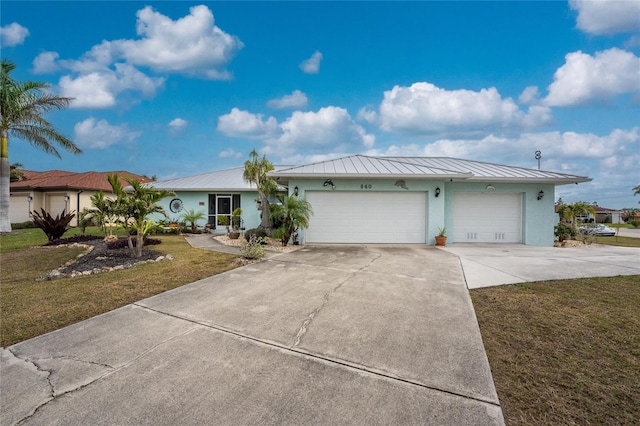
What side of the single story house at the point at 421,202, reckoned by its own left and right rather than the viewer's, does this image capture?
front

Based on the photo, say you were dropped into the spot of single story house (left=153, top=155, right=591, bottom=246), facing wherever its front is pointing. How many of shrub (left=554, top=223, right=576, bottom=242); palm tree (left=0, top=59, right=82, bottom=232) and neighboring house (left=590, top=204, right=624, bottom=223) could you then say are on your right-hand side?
1

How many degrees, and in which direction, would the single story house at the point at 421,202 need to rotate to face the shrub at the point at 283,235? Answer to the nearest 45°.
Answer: approximately 90° to its right

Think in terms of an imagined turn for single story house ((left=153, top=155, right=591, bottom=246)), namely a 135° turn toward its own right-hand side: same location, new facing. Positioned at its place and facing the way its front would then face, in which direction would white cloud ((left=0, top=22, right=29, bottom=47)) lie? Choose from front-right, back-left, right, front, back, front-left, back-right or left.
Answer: front-left

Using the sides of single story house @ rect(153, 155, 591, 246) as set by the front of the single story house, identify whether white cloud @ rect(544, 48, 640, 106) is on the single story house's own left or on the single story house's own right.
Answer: on the single story house's own left

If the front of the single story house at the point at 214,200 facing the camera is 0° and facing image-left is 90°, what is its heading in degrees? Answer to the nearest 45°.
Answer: approximately 0°

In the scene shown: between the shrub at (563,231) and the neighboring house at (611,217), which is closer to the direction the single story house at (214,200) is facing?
the shrub

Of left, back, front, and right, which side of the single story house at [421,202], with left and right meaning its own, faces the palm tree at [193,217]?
right

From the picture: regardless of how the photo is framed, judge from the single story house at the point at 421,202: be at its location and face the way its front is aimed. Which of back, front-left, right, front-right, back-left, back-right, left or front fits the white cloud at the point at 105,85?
right
